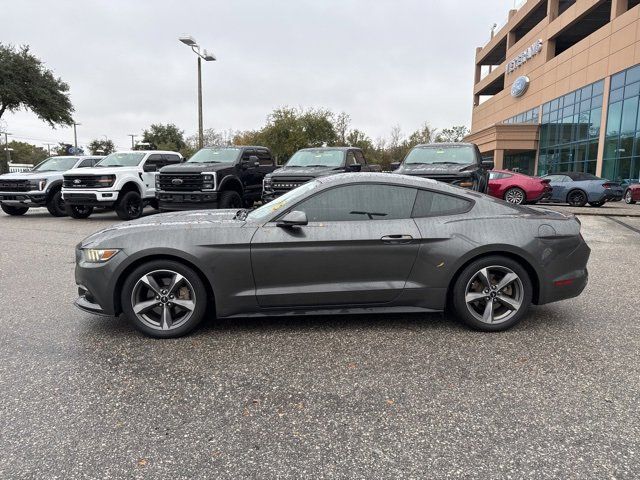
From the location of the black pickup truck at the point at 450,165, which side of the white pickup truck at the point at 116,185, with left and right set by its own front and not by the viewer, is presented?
left

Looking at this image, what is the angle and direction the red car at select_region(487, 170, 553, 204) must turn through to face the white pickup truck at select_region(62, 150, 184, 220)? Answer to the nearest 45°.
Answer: approximately 45° to its left

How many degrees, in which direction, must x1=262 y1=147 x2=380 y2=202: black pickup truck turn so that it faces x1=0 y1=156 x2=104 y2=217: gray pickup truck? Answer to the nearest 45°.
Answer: approximately 45° to its right

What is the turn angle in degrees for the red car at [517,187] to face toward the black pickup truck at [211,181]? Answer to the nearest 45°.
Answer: approximately 45° to its left

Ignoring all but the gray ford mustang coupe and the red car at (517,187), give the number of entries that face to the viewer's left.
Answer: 2

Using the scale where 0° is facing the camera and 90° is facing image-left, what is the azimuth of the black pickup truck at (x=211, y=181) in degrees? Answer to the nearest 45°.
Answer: approximately 45°

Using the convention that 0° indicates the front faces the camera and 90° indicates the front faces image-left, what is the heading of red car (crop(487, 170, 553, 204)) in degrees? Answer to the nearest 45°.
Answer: approximately 90°

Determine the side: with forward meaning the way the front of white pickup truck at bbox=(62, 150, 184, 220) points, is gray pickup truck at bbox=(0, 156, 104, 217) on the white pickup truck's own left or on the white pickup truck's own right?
on the white pickup truck's own right

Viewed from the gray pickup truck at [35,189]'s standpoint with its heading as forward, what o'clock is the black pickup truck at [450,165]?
The black pickup truck is roughly at 9 o'clock from the gray pickup truck.

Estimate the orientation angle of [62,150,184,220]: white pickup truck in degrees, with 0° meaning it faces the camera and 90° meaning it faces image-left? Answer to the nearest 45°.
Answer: approximately 45°

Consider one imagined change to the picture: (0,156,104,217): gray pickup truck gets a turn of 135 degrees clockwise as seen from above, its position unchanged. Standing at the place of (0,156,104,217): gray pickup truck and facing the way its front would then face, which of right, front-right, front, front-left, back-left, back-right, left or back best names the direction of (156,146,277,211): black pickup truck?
back-right

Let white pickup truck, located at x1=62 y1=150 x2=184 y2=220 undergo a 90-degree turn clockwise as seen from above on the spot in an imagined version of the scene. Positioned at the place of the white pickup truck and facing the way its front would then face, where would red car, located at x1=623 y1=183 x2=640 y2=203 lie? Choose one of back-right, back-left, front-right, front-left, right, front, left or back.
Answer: back-right

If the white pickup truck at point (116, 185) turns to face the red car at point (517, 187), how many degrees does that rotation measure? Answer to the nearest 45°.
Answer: approximately 135° to its left

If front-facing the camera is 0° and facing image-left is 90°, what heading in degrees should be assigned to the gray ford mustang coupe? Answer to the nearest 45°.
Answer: approximately 90°

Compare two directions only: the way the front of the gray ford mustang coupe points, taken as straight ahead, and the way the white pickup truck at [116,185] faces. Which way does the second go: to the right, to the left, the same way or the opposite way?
to the left
